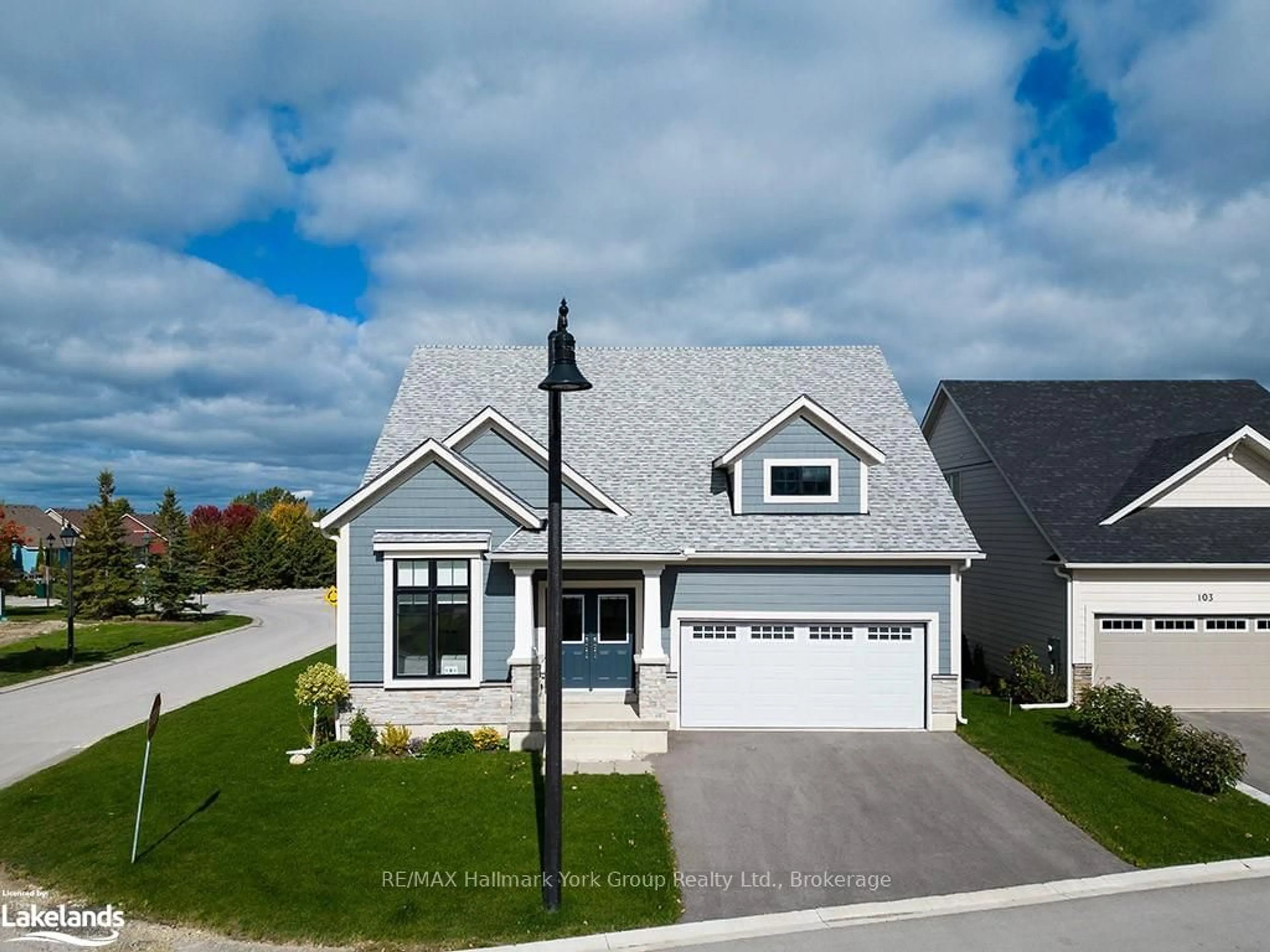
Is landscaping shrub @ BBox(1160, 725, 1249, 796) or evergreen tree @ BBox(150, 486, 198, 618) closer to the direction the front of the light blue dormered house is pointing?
the landscaping shrub

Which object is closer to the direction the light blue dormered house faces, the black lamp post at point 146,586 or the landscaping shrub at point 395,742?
the landscaping shrub

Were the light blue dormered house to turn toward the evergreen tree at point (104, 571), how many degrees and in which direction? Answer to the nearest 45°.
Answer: approximately 135° to its right

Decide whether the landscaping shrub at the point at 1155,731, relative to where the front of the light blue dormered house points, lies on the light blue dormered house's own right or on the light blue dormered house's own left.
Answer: on the light blue dormered house's own left

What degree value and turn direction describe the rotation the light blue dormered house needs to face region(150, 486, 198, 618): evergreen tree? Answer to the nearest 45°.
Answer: approximately 135° to its right

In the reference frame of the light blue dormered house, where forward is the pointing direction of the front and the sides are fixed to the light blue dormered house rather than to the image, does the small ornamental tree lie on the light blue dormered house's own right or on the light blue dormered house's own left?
on the light blue dormered house's own right

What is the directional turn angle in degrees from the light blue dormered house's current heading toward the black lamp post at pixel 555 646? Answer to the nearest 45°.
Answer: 0° — it already faces it

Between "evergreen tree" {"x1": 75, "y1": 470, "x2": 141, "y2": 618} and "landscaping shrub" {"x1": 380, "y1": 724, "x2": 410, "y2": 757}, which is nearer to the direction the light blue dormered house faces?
the landscaping shrub

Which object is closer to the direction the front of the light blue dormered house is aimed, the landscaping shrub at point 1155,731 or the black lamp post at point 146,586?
the landscaping shrub

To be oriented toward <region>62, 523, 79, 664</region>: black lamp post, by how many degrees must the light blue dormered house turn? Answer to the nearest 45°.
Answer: approximately 135° to its right

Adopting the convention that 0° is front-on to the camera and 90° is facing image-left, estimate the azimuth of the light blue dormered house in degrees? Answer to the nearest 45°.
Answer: approximately 0°
